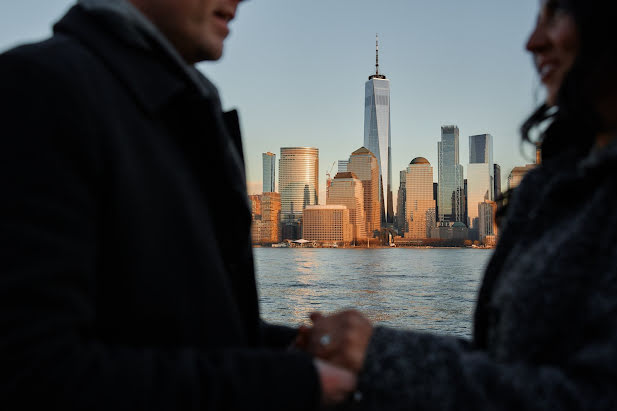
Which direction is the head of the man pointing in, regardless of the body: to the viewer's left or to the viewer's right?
to the viewer's right

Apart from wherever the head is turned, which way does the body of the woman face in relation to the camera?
to the viewer's left

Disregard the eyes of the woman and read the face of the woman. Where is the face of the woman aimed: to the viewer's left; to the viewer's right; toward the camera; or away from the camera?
to the viewer's left

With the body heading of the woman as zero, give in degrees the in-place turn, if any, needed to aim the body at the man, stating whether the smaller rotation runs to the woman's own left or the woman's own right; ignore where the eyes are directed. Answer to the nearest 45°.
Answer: approximately 45° to the woman's own left
